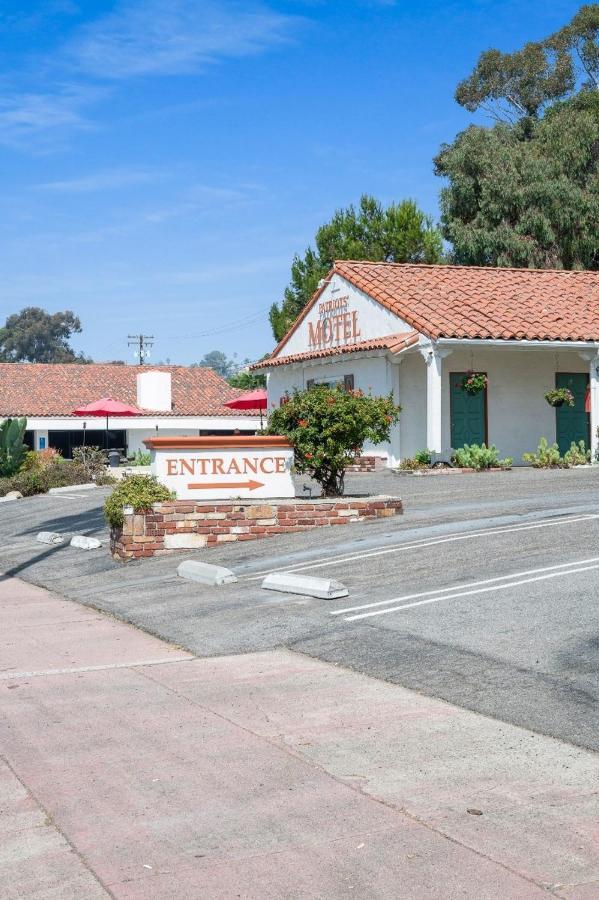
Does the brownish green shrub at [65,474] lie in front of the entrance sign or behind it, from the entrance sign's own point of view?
behind

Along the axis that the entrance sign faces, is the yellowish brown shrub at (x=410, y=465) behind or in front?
behind

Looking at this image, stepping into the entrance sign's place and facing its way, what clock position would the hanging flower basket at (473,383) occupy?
The hanging flower basket is roughly at 7 o'clock from the entrance sign.

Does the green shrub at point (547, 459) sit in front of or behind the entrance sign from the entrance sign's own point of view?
behind

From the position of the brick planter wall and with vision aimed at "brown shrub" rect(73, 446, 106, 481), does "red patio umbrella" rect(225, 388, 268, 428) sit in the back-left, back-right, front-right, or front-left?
front-right

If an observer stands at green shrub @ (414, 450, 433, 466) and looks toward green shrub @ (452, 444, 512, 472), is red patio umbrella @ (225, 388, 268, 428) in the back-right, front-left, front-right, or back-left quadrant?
back-left

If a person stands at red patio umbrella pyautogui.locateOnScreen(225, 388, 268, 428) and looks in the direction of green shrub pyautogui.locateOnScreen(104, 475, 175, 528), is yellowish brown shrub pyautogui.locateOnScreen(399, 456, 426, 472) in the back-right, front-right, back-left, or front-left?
front-left

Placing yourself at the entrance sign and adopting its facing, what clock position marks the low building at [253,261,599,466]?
The low building is roughly at 7 o'clock from the entrance sign.

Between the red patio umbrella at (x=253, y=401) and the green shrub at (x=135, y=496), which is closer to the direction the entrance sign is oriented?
the green shrub

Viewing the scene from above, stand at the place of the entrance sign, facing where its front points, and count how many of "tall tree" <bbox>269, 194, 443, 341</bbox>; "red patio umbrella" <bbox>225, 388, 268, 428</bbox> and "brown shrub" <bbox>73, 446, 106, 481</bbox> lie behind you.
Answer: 3

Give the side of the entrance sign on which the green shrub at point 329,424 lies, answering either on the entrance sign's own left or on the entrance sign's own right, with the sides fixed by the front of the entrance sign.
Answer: on the entrance sign's own left

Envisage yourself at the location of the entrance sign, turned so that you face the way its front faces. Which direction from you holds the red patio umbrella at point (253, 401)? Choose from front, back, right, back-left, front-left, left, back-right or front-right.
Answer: back

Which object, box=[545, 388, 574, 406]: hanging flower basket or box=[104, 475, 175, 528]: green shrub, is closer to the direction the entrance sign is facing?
the green shrub

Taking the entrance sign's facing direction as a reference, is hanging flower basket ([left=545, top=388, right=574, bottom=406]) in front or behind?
behind

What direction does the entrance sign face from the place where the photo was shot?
facing the viewer
